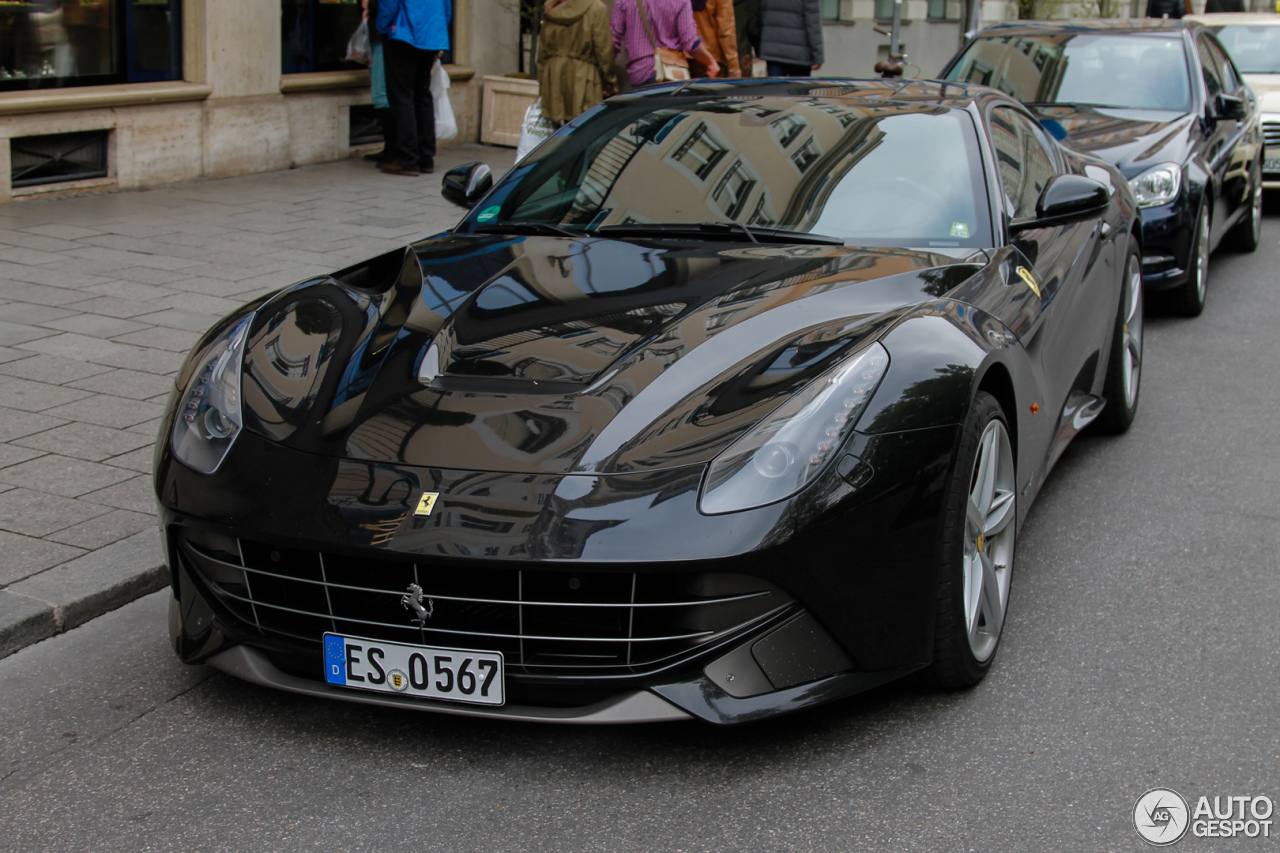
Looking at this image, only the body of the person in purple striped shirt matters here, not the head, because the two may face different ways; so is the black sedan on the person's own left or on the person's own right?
on the person's own right

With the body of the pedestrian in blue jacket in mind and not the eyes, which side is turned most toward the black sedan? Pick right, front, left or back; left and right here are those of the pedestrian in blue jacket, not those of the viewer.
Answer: back

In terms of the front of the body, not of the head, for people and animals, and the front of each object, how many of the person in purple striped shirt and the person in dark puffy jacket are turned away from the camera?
2

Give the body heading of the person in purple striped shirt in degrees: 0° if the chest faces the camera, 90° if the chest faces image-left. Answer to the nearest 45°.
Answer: approximately 180°

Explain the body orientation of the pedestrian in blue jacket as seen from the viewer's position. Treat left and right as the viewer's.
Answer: facing away from the viewer and to the left of the viewer

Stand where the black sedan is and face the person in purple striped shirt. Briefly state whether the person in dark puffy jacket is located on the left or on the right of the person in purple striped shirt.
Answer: right

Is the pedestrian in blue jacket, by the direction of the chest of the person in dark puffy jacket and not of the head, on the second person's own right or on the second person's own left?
on the second person's own left

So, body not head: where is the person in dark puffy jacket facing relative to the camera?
away from the camera

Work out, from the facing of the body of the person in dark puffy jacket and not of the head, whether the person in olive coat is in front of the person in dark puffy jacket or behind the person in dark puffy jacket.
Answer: behind
